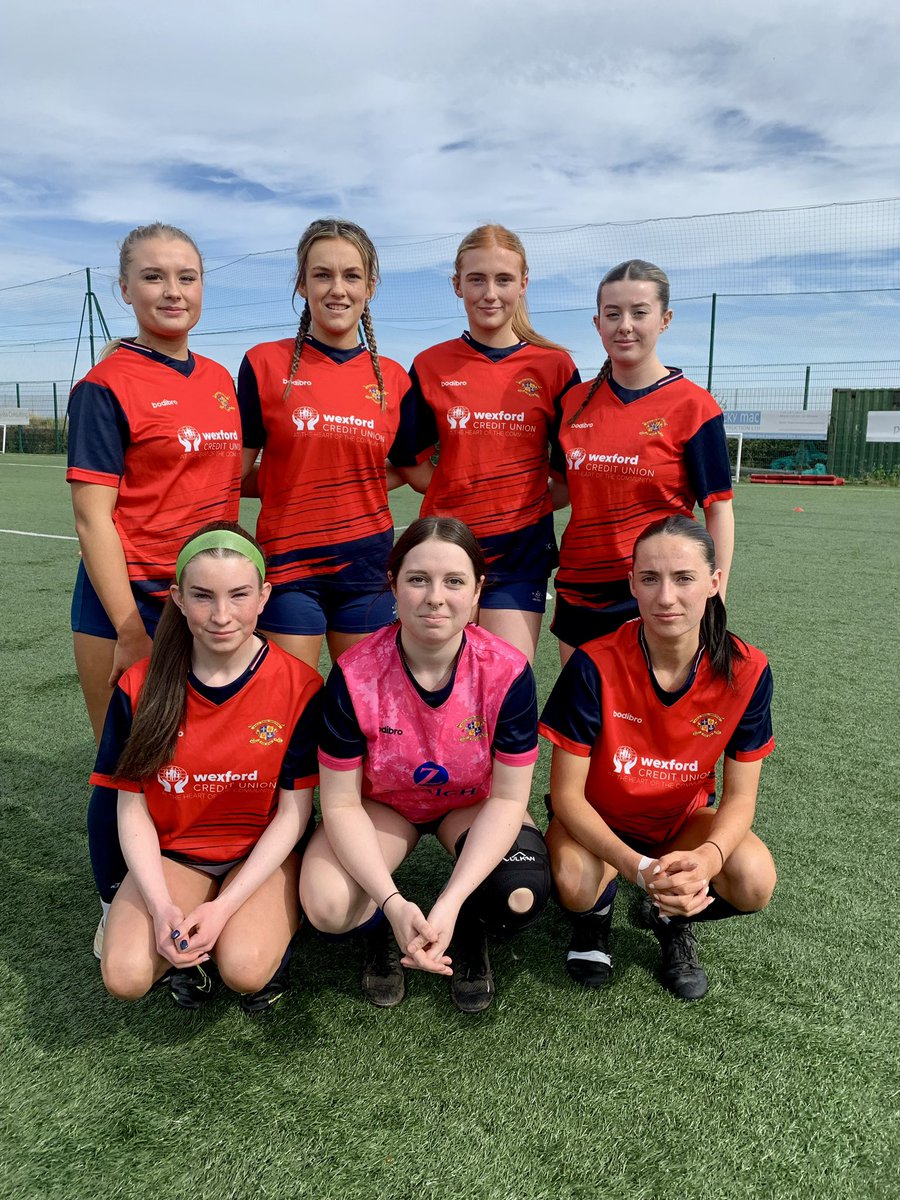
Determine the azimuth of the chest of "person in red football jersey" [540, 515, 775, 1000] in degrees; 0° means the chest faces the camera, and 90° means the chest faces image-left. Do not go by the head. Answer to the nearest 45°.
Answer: approximately 0°

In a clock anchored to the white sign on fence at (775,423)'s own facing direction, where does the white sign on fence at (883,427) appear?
the white sign on fence at (883,427) is roughly at 9 o'clock from the white sign on fence at (775,423).

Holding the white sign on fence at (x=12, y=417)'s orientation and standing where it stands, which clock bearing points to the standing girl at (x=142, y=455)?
The standing girl is roughly at 12 o'clock from the white sign on fence.

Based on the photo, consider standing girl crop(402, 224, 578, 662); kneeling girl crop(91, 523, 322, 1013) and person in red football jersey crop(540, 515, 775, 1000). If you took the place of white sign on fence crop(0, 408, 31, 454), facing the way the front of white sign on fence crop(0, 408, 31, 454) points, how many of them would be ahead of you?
3

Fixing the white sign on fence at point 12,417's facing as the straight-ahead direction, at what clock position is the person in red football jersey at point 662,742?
The person in red football jersey is roughly at 12 o'clock from the white sign on fence.

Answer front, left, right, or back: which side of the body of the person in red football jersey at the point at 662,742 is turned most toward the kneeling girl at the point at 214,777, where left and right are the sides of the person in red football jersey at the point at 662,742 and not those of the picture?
right

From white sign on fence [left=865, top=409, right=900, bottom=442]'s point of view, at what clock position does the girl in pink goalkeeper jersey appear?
The girl in pink goalkeeper jersey is roughly at 12 o'clock from the white sign on fence.
